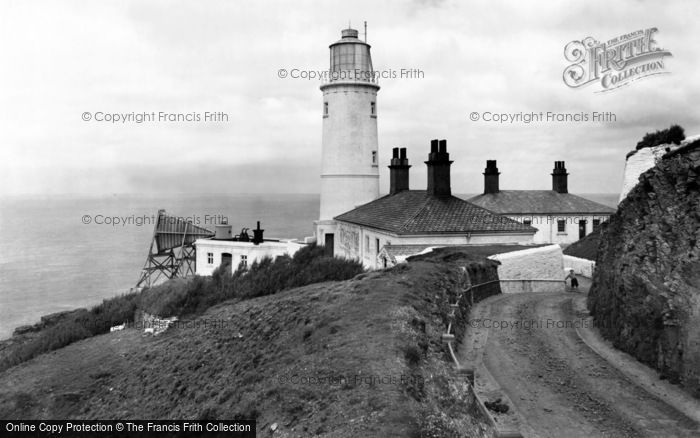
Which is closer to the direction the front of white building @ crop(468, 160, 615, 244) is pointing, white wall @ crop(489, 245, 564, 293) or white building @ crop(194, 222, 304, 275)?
the white wall

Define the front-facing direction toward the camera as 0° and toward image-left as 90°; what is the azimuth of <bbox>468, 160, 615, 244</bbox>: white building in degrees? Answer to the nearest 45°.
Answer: approximately 0°

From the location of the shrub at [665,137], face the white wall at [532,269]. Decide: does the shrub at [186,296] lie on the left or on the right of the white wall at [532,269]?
left

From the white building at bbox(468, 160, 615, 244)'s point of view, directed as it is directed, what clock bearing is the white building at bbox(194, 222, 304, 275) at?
the white building at bbox(194, 222, 304, 275) is roughly at 2 o'clock from the white building at bbox(468, 160, 615, 244).

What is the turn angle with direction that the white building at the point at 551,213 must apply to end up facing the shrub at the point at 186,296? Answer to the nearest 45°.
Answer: approximately 45° to its right

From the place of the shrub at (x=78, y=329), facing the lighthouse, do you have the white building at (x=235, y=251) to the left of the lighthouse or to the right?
left
